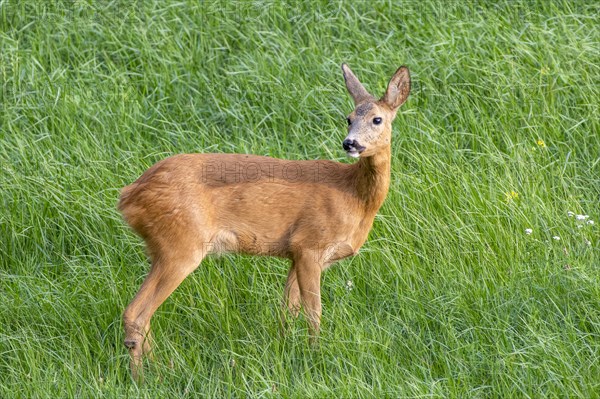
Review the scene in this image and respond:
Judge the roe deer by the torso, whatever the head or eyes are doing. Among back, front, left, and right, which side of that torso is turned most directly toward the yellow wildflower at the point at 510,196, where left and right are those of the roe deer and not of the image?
front

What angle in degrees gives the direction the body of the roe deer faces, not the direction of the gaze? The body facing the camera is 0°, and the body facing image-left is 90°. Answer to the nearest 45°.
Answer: approximately 270°
